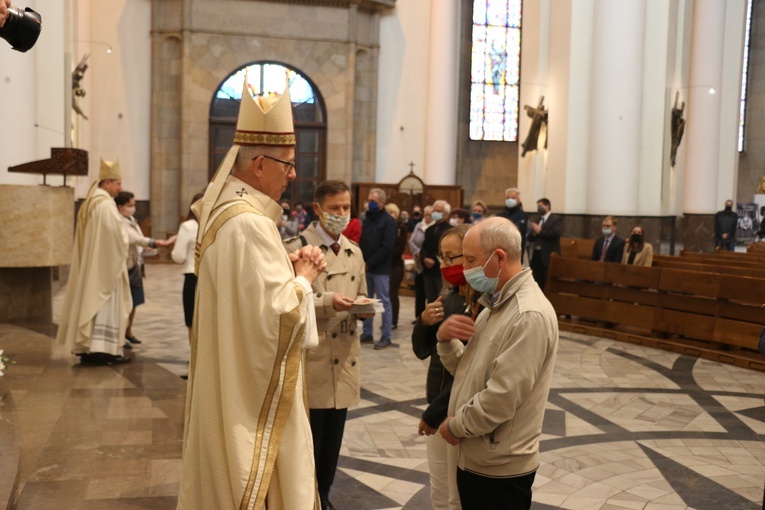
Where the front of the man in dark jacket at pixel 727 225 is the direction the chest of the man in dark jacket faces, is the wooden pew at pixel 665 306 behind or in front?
in front

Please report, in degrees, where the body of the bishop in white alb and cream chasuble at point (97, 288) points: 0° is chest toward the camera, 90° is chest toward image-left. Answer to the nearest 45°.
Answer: approximately 270°

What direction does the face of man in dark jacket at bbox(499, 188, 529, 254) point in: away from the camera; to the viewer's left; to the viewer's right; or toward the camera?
toward the camera

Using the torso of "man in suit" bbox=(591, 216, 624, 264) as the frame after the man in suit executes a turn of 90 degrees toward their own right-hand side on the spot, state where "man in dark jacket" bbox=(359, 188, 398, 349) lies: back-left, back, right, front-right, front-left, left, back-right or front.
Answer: left

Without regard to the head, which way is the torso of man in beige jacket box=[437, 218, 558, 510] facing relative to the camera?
to the viewer's left

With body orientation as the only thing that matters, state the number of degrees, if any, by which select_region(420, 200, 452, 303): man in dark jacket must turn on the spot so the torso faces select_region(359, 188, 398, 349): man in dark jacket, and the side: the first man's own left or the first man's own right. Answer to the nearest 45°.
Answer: approximately 45° to the first man's own right

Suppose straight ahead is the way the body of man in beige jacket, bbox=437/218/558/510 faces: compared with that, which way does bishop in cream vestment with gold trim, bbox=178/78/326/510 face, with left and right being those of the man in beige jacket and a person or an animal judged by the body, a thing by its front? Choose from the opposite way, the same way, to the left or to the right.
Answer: the opposite way

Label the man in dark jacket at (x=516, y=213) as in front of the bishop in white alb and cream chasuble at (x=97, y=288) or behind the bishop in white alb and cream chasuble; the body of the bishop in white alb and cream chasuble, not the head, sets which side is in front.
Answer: in front

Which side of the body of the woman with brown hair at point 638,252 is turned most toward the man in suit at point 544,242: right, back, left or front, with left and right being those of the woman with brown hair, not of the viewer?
right

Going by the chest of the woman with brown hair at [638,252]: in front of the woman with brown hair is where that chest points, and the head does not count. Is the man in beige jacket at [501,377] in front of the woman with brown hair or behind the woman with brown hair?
in front

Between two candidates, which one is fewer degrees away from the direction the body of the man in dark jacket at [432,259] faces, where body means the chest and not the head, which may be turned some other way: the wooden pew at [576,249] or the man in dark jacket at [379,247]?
the man in dark jacket

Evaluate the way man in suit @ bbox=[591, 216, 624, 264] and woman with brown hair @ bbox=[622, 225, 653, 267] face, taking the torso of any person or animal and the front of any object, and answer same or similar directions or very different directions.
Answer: same or similar directions

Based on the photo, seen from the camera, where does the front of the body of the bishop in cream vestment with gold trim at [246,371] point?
to the viewer's right

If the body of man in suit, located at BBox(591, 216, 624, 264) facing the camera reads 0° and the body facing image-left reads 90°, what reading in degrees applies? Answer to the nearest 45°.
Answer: approximately 45°

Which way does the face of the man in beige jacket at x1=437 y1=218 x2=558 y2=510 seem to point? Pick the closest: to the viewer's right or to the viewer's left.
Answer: to the viewer's left

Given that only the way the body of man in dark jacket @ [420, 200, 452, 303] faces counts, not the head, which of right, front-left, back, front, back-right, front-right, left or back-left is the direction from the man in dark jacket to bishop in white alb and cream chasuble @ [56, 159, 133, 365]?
front

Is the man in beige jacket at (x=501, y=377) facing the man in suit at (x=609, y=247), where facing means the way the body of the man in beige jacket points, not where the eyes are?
no

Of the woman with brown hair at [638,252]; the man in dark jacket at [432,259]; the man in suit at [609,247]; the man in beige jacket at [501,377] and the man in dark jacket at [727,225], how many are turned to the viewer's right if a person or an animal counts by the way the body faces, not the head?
0

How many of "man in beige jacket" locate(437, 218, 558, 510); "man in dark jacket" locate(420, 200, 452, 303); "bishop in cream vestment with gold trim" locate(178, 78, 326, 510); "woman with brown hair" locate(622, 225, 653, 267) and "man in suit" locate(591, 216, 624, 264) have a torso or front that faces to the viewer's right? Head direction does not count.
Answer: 1
